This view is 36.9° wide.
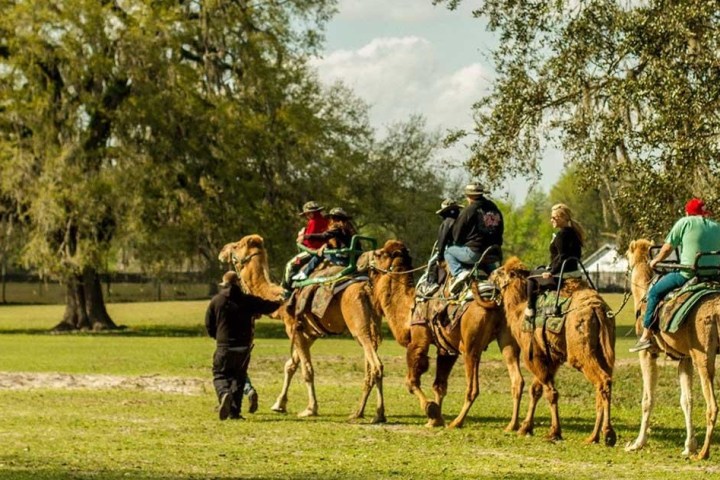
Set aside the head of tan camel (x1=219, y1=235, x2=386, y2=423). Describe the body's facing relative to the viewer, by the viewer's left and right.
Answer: facing to the left of the viewer

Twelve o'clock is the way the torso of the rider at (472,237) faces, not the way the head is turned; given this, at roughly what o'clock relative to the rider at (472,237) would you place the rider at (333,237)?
the rider at (333,237) is roughly at 12 o'clock from the rider at (472,237).

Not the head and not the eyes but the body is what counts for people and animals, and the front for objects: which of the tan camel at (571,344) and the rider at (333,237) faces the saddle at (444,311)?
the tan camel

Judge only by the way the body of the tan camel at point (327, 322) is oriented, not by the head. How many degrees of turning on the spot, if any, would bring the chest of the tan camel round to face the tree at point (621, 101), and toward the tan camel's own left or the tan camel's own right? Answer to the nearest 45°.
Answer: approximately 135° to the tan camel's own right

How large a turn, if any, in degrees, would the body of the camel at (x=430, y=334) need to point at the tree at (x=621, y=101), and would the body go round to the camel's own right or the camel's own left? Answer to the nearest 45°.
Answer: approximately 135° to the camel's own right

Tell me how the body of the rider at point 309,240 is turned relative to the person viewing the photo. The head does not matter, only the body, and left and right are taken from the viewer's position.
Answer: facing to the left of the viewer

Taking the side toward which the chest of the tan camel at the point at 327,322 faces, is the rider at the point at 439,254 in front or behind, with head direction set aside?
behind

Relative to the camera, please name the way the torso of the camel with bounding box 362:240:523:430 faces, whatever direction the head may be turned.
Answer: to the viewer's left

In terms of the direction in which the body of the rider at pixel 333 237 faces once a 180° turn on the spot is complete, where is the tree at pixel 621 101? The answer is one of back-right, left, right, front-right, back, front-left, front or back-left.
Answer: front-left

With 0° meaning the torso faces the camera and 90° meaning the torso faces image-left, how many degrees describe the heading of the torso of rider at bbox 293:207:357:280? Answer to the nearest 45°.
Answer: approximately 90°
